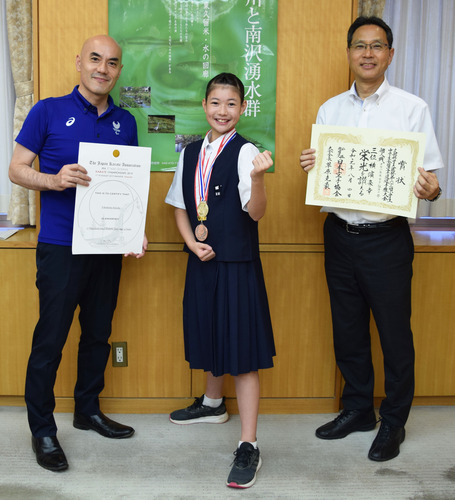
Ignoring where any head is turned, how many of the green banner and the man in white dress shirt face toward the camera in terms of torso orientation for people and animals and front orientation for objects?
2

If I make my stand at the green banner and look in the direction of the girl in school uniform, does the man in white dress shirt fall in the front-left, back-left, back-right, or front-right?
front-left

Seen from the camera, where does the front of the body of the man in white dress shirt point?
toward the camera

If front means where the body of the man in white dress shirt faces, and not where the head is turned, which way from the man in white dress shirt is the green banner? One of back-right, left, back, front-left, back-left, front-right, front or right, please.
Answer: right

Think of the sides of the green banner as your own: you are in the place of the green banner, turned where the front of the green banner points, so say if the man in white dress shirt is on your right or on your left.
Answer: on your left

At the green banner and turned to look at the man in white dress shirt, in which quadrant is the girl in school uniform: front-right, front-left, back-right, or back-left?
front-right

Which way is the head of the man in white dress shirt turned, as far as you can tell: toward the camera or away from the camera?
toward the camera

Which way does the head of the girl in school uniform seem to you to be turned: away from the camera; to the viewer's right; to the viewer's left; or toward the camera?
toward the camera

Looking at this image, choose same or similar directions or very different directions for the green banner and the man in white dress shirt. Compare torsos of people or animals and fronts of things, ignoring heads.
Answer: same or similar directions
